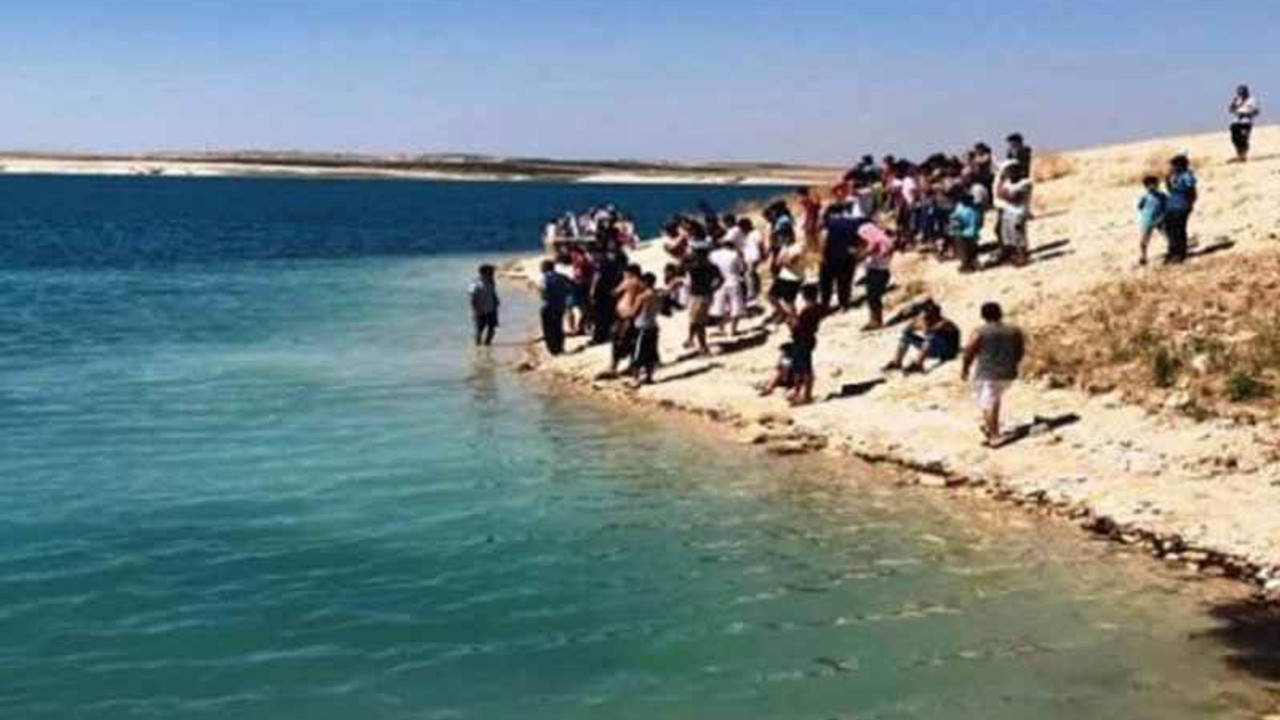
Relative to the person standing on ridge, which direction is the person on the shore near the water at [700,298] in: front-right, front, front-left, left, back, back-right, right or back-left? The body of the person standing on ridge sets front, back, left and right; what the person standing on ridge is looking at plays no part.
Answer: front-right

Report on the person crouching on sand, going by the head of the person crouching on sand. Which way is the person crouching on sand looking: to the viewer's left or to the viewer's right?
to the viewer's left

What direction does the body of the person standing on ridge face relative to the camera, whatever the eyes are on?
toward the camera

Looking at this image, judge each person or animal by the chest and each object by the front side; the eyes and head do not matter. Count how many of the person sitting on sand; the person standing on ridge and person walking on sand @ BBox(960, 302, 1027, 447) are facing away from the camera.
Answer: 1

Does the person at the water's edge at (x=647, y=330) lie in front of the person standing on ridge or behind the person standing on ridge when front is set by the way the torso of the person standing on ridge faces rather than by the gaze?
in front

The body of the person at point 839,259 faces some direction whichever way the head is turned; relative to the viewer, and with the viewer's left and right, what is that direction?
facing away from the viewer

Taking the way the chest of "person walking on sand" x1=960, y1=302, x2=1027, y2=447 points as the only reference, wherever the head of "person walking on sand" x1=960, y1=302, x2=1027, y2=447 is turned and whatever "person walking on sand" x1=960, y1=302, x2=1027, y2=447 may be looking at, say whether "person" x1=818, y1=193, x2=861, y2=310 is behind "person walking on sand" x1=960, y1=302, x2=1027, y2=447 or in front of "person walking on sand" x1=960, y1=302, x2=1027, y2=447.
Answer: in front

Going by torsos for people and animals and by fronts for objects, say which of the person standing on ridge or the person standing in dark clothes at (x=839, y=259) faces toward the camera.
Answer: the person standing on ridge

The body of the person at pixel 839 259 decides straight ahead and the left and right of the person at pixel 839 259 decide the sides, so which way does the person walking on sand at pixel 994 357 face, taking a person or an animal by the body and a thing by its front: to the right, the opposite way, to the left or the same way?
the same way

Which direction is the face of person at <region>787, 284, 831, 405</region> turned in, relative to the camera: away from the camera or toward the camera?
away from the camera

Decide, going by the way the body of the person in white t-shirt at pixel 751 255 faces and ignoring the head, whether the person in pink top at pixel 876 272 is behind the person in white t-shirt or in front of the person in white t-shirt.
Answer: behind

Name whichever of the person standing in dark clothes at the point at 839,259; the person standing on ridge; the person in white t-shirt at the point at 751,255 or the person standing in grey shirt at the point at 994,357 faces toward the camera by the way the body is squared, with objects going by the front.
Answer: the person standing on ridge

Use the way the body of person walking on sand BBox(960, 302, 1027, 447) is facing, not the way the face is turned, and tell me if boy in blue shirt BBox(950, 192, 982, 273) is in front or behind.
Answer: in front

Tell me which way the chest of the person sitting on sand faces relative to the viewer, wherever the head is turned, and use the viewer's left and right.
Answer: facing to the left of the viewer

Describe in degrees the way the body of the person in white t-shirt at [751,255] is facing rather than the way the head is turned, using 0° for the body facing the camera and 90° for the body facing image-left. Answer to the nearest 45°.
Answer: approximately 135°

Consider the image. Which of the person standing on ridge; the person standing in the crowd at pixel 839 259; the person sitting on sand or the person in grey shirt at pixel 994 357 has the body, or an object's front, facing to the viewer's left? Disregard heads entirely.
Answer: the person sitting on sand

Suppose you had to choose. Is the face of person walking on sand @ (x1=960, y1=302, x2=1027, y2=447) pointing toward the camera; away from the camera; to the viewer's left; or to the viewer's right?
away from the camera

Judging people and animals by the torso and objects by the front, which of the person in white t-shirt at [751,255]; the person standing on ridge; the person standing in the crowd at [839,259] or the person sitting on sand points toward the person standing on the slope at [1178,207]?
the person standing on ridge

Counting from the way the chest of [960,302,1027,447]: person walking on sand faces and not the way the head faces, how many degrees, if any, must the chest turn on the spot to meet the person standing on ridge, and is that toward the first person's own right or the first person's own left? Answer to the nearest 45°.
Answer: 0° — they already face them

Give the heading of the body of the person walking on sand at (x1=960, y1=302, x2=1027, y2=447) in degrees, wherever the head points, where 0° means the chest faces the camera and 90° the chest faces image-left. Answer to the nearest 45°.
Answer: approximately 180°

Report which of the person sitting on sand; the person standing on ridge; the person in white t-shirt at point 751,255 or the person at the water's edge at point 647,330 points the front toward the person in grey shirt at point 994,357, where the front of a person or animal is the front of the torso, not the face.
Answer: the person standing on ridge
